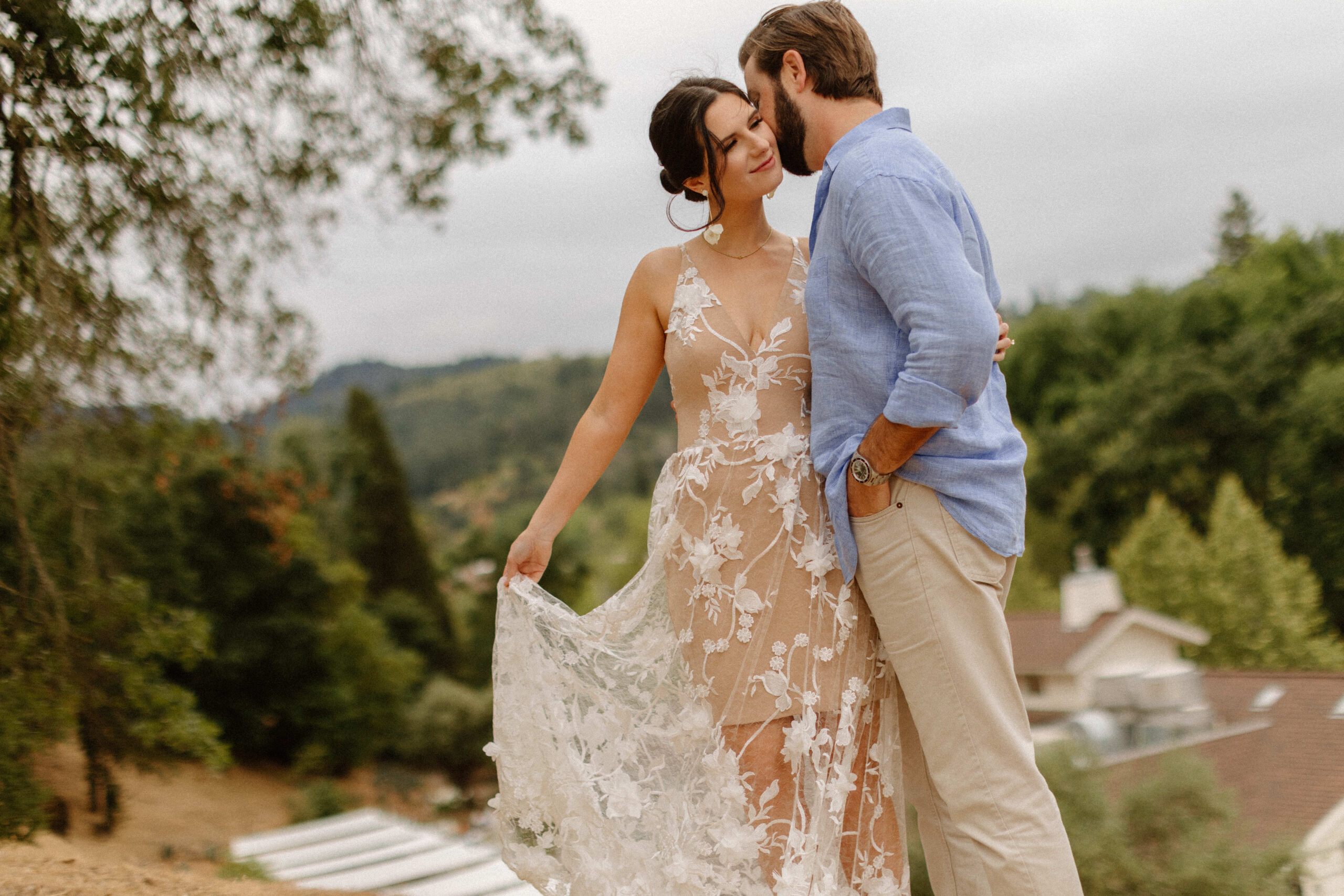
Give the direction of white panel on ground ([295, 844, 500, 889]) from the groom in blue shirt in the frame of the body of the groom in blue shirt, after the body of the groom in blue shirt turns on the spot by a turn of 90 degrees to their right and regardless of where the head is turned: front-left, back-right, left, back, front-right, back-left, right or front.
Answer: front-left

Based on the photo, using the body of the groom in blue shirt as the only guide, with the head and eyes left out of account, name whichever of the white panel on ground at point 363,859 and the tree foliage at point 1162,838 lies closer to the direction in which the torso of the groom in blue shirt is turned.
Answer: the white panel on ground

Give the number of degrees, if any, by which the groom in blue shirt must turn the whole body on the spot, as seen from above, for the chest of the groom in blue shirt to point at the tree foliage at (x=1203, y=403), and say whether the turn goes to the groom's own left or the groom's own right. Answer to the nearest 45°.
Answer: approximately 90° to the groom's own right

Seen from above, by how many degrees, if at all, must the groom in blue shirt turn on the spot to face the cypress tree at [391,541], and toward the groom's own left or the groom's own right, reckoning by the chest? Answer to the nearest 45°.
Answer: approximately 45° to the groom's own right

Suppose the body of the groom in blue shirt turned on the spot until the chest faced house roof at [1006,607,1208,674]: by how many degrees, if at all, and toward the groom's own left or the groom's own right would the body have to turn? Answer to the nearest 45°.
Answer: approximately 90° to the groom's own right

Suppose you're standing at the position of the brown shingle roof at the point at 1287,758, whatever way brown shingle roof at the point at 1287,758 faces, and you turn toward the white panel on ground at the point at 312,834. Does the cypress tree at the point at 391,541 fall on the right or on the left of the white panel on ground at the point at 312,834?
right

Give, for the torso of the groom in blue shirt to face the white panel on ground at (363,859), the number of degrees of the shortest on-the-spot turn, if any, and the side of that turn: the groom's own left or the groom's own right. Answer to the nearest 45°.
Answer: approximately 45° to the groom's own right

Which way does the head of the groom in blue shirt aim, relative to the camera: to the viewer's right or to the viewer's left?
to the viewer's left

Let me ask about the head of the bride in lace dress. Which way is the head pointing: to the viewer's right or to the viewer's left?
to the viewer's right

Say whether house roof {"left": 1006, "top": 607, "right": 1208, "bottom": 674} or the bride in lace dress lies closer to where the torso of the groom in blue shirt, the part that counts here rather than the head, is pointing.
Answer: the bride in lace dress

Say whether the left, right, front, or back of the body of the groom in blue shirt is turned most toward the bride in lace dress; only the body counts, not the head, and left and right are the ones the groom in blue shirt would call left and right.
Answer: front

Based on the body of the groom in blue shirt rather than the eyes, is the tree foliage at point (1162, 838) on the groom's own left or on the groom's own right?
on the groom's own right

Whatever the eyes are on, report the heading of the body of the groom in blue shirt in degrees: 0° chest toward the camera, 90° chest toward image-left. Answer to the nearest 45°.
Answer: approximately 90°
